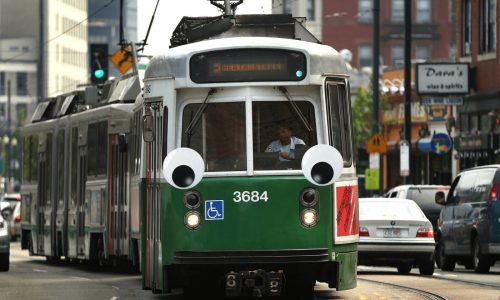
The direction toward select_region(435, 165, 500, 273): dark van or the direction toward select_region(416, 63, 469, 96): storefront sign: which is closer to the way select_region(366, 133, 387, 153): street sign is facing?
the dark van

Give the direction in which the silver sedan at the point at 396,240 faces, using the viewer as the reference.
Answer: facing away from the viewer

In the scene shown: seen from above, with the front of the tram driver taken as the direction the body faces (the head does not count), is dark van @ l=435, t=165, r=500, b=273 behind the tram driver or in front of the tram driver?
behind

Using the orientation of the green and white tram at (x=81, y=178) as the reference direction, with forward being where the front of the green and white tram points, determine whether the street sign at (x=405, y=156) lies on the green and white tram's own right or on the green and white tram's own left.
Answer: on the green and white tram's own left

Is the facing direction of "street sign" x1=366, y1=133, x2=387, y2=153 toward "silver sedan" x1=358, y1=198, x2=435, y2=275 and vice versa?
yes

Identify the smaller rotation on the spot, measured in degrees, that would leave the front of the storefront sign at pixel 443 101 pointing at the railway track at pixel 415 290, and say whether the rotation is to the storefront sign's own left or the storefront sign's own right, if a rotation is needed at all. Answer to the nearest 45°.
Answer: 0° — it already faces it

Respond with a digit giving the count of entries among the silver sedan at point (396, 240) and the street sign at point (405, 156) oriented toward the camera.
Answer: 1

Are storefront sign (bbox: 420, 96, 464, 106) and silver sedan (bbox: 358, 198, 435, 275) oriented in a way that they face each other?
yes
